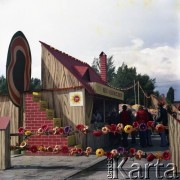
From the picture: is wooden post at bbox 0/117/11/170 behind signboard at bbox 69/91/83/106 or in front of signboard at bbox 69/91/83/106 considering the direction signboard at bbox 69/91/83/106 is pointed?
in front

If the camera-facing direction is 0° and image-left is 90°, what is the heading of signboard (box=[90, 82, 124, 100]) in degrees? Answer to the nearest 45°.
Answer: approximately 315°

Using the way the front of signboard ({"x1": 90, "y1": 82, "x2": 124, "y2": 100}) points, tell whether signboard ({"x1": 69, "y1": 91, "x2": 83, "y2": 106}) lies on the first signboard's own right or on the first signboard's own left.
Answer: on the first signboard's own right

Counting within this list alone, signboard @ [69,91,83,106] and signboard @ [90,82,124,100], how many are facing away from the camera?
0

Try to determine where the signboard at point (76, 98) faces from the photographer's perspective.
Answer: facing the viewer

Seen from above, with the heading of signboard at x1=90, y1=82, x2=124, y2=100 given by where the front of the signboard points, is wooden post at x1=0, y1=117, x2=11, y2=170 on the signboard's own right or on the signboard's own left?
on the signboard's own right

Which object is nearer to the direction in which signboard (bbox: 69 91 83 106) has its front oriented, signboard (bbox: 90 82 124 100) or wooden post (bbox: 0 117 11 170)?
the wooden post

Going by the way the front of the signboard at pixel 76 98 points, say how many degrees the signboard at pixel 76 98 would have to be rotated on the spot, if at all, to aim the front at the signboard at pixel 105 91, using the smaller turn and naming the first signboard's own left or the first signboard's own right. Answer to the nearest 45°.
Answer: approximately 135° to the first signboard's own left
